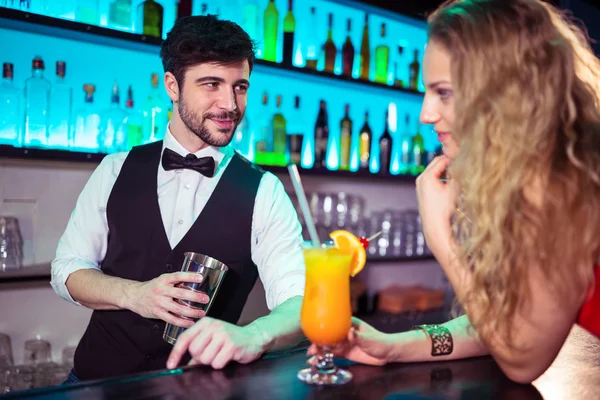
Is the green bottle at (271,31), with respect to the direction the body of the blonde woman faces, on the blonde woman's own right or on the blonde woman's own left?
on the blonde woman's own right

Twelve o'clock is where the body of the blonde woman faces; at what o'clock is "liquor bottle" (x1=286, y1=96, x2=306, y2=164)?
The liquor bottle is roughly at 2 o'clock from the blonde woman.

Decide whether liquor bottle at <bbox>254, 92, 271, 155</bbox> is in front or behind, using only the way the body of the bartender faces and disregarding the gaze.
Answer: behind

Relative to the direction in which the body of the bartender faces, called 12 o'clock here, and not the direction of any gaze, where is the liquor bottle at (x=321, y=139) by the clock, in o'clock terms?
The liquor bottle is roughly at 7 o'clock from the bartender.

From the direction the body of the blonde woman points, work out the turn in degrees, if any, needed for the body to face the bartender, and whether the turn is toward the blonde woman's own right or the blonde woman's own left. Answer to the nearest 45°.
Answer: approximately 45° to the blonde woman's own right

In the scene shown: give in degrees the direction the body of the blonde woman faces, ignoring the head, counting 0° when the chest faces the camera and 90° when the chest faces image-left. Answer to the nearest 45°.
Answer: approximately 90°

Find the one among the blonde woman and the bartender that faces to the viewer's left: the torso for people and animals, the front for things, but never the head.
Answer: the blonde woman

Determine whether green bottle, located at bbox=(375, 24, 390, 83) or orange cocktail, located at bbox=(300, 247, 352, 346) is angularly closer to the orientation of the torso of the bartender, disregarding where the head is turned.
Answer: the orange cocktail

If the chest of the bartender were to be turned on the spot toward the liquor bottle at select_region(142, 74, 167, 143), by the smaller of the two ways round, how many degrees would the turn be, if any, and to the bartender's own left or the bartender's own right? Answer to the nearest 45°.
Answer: approximately 180°

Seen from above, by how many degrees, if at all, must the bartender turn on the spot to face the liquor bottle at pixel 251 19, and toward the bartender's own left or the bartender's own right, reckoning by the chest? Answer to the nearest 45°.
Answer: approximately 180°

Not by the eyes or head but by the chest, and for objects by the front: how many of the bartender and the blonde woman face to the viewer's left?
1
